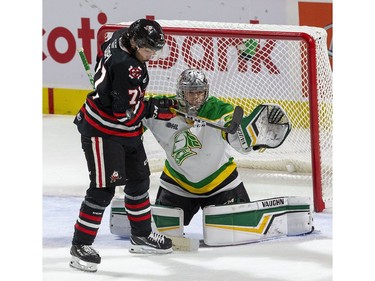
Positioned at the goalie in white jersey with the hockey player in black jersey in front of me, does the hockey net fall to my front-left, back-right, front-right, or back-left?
back-right

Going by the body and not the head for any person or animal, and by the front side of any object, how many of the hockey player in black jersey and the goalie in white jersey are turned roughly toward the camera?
1

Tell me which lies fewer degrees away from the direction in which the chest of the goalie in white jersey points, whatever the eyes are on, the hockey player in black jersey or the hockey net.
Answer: the hockey player in black jersey

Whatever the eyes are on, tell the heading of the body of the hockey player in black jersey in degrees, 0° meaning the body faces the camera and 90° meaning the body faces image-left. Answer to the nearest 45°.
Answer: approximately 270°

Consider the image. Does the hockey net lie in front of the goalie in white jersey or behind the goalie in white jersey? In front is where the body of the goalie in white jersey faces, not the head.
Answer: behind

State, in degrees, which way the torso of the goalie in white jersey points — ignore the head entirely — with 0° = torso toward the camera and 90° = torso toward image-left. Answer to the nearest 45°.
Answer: approximately 0°

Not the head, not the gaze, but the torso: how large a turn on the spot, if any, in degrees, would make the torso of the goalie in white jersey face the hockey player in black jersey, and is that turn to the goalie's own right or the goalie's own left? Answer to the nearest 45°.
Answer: approximately 45° to the goalie's own right
